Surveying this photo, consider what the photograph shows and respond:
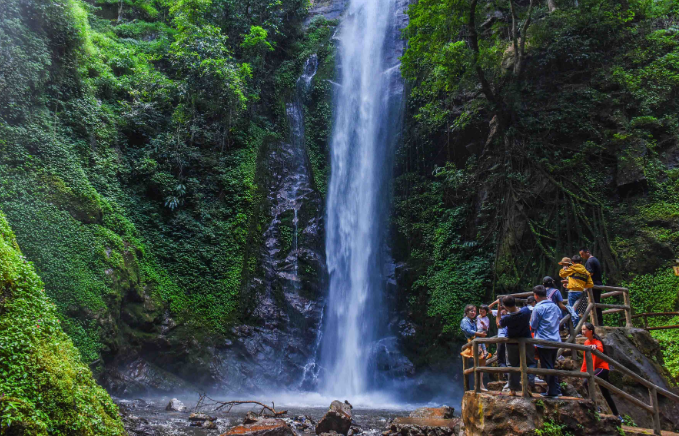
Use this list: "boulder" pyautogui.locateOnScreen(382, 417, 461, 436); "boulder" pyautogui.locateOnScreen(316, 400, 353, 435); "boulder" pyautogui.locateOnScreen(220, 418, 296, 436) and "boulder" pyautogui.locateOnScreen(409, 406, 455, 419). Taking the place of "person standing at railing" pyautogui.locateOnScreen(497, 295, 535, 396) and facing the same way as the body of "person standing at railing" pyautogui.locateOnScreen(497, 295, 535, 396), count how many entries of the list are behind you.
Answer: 0

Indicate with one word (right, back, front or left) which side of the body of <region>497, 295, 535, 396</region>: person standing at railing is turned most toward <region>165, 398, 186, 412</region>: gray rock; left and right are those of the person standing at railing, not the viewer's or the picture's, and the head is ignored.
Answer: front

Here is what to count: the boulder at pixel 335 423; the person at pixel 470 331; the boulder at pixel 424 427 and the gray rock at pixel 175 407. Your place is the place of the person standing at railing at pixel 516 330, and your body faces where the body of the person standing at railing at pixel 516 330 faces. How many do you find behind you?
0

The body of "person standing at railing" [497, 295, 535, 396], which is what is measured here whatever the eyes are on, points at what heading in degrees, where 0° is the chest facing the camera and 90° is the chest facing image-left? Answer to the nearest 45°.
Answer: approximately 135°

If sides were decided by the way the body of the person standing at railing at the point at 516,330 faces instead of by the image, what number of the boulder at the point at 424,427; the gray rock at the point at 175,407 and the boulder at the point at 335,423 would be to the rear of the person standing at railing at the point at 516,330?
0

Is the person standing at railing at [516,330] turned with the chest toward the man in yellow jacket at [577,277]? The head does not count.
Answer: no

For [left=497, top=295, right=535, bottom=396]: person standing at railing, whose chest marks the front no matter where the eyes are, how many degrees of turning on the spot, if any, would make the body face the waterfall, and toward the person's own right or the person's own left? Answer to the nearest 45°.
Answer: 0° — they already face it

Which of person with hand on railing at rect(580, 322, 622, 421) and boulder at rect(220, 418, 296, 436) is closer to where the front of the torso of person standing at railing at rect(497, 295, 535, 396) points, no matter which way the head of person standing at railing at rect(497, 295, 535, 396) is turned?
the boulder

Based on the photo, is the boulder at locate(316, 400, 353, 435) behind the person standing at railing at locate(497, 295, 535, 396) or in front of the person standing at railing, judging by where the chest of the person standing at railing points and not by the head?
in front

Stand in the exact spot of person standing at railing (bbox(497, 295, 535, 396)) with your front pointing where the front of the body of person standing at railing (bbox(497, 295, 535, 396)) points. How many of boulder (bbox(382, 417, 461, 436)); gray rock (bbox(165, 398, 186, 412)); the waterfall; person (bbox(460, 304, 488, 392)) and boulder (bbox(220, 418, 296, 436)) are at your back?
0

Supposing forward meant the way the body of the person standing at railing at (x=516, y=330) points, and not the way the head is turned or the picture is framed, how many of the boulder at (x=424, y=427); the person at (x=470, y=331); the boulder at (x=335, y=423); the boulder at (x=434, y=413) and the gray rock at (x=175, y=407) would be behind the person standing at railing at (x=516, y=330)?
0

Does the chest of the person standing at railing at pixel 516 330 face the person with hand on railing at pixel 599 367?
no

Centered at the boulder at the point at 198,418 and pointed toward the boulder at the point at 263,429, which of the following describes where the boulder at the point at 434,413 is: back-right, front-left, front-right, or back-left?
front-left

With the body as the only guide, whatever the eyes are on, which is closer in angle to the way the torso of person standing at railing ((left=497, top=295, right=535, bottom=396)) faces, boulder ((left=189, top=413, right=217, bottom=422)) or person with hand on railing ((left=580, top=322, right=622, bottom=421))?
the boulder

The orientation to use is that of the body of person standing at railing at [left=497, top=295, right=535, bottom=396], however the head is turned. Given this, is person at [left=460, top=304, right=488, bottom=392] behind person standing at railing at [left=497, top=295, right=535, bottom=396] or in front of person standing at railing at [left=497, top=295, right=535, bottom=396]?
in front
